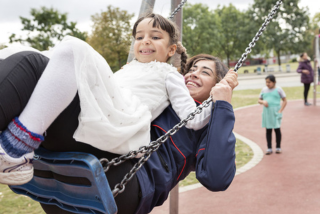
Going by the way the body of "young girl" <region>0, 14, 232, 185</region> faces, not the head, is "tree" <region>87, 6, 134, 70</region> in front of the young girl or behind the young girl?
behind

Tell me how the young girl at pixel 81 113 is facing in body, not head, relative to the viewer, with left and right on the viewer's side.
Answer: facing the viewer and to the left of the viewer

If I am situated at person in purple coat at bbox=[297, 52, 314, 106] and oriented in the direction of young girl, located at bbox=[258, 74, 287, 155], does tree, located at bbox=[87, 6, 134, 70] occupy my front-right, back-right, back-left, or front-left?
back-right

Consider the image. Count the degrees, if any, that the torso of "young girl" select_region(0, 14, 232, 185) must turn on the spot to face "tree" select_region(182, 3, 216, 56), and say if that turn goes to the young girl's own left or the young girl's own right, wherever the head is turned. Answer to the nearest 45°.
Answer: approximately 135° to the young girl's own right

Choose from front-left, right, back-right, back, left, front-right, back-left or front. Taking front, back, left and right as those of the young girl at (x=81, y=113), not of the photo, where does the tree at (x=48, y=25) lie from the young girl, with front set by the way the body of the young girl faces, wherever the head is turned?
back-right

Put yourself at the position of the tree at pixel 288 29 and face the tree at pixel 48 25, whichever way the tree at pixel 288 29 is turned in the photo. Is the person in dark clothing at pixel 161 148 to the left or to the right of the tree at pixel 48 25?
left

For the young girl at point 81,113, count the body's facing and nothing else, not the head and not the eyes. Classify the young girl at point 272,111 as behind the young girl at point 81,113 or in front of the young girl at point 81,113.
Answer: behind

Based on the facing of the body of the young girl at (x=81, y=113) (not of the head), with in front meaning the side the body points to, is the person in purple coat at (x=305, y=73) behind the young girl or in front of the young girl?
behind
